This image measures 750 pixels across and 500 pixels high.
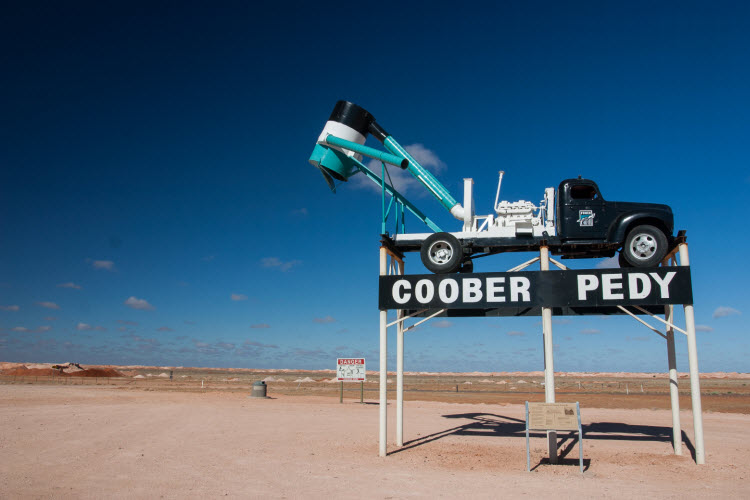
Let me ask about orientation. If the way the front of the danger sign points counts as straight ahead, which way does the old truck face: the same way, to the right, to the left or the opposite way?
to the left

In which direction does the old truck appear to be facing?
to the viewer's right

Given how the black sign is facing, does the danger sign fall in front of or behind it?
behind

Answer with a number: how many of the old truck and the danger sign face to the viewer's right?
1

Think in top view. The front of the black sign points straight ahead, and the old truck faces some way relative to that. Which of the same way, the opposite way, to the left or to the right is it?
to the left

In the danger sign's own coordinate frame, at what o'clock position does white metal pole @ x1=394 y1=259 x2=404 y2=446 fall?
The white metal pole is roughly at 12 o'clock from the danger sign.
